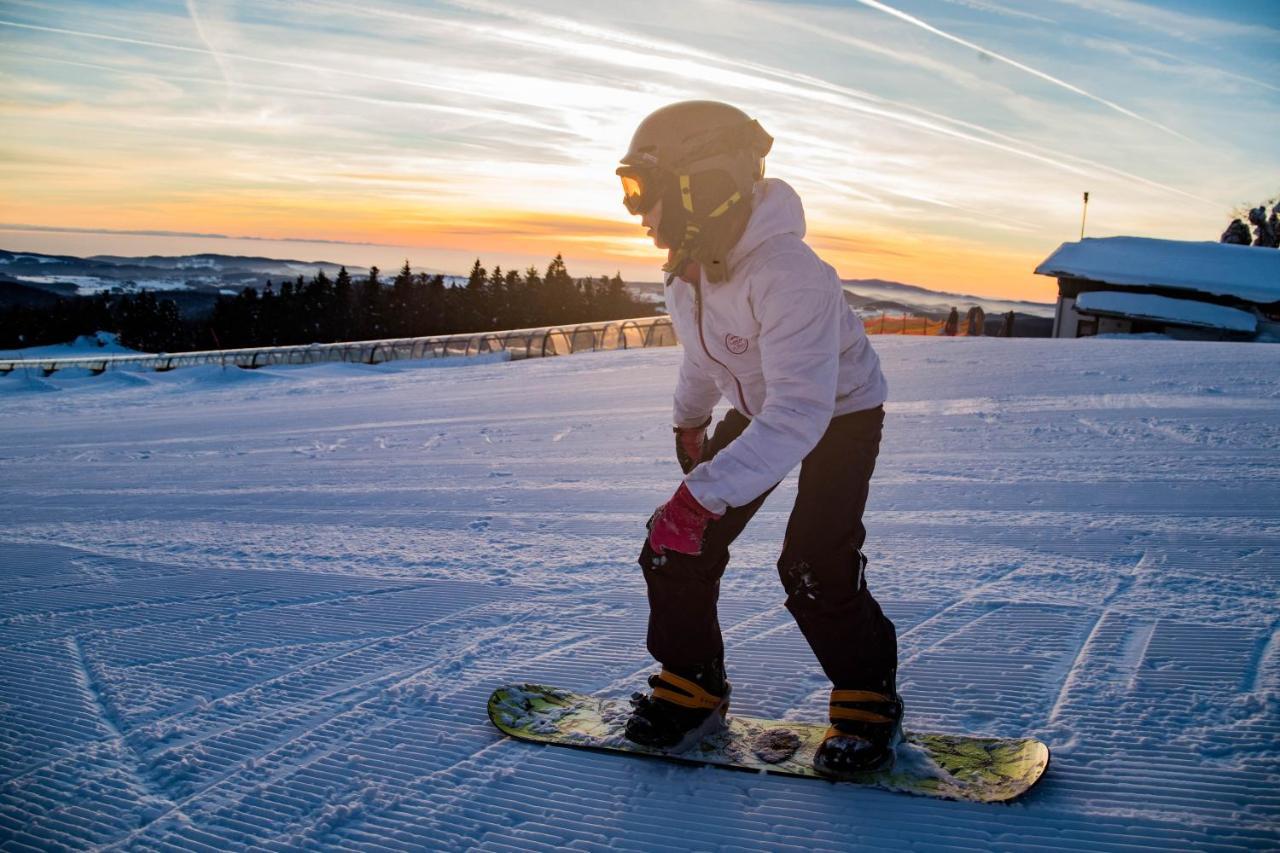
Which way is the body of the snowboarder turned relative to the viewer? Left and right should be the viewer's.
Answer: facing the viewer and to the left of the viewer

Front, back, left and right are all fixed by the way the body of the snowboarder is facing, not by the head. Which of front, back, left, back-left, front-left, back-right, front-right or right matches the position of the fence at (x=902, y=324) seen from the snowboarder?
back-right

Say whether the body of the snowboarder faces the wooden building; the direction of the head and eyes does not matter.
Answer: no

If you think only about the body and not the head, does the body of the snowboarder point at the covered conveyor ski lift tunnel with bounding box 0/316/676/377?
no

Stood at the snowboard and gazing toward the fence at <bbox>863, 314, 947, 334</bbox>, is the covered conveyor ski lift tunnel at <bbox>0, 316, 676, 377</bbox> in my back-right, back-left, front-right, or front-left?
front-left
